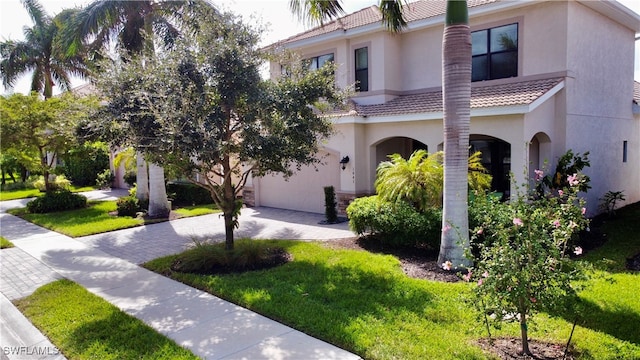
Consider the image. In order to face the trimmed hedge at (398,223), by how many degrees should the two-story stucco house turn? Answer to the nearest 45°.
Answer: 0° — it already faces it

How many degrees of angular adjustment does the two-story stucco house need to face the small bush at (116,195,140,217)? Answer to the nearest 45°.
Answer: approximately 45° to its right

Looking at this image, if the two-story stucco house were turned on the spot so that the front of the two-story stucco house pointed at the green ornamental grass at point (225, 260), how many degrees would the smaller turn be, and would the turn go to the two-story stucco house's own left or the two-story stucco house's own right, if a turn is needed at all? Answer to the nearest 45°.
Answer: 0° — it already faces it

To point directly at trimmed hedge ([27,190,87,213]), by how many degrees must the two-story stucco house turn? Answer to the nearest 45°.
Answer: approximately 45° to its right

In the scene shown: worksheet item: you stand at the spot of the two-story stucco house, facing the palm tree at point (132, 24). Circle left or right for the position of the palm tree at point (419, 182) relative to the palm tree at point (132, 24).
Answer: left

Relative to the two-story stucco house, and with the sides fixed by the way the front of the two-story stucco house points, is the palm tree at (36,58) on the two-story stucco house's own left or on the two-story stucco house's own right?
on the two-story stucco house's own right

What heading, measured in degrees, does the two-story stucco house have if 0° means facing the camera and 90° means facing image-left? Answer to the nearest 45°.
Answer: approximately 45°

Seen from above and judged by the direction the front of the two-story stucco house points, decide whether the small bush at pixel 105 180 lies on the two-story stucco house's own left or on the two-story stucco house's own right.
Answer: on the two-story stucco house's own right

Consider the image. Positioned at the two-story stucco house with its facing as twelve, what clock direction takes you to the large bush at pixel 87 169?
The large bush is roughly at 2 o'clock from the two-story stucco house.
